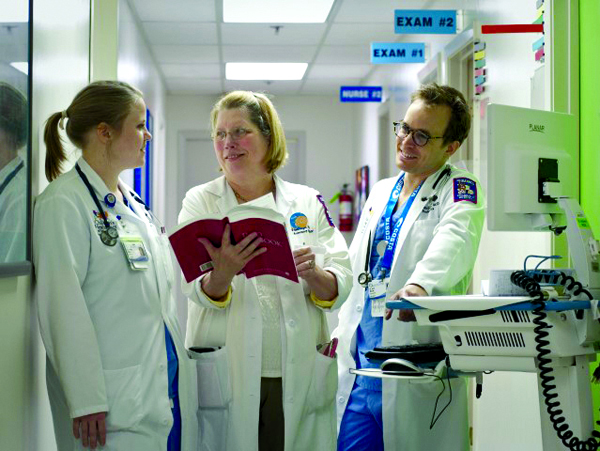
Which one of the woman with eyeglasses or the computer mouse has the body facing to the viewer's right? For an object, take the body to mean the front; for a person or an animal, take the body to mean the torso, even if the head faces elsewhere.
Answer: the computer mouse

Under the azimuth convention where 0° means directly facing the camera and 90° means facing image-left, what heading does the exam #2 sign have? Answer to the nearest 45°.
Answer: approximately 0°

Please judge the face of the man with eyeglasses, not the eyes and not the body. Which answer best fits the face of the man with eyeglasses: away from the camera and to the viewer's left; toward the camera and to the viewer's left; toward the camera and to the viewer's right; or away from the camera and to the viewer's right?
toward the camera and to the viewer's left

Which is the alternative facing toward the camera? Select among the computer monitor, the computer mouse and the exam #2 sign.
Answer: the exam #2 sign

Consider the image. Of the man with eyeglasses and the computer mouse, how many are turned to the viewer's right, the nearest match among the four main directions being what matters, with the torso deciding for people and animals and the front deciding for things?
1

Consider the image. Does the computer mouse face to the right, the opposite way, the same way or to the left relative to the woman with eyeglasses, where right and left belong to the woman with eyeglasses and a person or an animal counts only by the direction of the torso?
to the left

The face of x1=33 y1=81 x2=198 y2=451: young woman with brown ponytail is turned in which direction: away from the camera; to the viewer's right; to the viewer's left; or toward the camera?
to the viewer's right

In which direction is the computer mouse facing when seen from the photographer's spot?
facing to the right of the viewer

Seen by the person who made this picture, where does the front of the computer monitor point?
facing away from the viewer and to the left of the viewer

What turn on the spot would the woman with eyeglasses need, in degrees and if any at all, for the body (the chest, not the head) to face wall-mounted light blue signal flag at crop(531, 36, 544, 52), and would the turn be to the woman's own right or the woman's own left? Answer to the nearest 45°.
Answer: approximately 135° to the woman's own left

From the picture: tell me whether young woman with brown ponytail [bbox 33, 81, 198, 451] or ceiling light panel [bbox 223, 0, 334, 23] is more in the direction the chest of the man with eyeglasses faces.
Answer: the young woman with brown ponytail

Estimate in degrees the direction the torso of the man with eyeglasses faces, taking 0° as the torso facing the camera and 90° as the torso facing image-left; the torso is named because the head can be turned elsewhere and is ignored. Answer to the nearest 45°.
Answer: approximately 45°

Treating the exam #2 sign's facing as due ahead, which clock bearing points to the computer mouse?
The computer mouse is roughly at 12 o'clock from the exam #2 sign.
